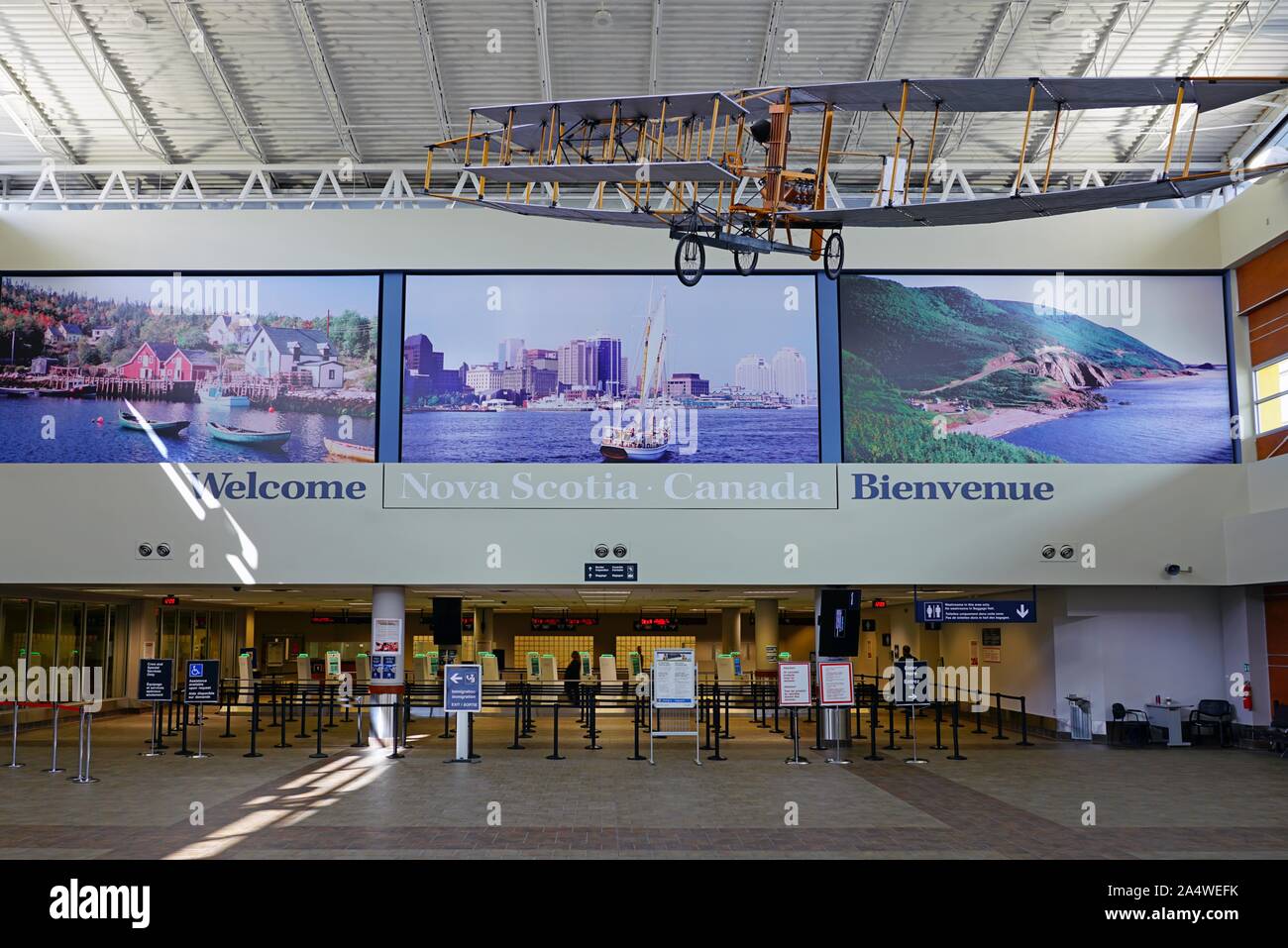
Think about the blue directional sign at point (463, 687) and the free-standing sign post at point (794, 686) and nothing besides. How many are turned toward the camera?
2

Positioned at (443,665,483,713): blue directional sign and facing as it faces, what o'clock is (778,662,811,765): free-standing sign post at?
The free-standing sign post is roughly at 9 o'clock from the blue directional sign.

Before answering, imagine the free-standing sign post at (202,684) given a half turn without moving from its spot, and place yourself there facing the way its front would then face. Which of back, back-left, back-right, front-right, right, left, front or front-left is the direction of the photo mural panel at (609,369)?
right

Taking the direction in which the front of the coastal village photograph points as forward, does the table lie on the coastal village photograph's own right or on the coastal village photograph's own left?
on the coastal village photograph's own left

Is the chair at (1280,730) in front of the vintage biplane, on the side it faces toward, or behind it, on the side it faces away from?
behind

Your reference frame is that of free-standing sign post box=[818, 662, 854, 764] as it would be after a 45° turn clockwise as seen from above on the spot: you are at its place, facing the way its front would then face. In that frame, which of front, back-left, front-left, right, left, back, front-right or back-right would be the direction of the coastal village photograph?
front-right

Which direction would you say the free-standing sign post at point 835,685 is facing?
toward the camera

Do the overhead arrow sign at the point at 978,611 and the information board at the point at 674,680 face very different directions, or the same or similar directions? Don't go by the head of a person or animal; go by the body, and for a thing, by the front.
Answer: same or similar directions

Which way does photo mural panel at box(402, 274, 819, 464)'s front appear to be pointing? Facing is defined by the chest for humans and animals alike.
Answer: toward the camera

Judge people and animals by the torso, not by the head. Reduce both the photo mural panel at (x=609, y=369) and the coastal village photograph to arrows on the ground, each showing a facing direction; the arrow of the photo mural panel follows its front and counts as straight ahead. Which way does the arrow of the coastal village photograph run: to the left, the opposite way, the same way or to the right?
the same way

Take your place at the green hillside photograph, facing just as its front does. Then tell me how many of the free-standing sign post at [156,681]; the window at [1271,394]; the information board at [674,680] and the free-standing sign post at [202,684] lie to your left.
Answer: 1

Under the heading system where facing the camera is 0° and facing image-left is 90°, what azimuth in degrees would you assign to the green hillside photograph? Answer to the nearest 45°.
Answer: approximately 0°

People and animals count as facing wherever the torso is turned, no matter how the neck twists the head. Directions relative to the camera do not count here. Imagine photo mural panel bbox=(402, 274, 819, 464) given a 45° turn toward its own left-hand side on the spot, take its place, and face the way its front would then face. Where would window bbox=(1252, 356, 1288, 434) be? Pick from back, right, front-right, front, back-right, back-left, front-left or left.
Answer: front-left

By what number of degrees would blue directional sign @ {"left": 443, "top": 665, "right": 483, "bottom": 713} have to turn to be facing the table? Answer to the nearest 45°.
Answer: approximately 90° to its left

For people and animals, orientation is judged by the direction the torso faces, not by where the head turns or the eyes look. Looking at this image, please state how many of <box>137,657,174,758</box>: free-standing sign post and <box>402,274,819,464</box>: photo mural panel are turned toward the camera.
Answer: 2
